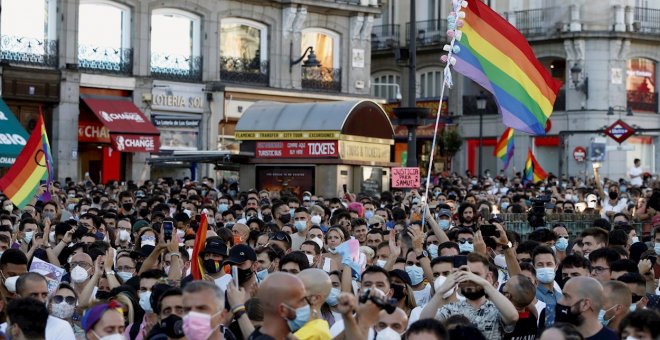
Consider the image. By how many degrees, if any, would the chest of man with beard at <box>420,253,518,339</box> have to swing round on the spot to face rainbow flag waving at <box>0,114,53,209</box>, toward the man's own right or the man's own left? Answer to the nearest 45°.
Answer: approximately 90° to the man's own right

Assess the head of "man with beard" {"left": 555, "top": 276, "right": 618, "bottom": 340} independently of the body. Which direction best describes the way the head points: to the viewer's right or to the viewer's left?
to the viewer's left

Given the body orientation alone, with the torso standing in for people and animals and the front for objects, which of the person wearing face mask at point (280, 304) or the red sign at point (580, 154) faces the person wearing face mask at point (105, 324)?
the red sign

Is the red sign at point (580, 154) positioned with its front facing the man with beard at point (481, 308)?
yes

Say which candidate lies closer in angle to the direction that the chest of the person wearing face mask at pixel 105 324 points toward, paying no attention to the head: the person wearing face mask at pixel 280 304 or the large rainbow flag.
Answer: the person wearing face mask
